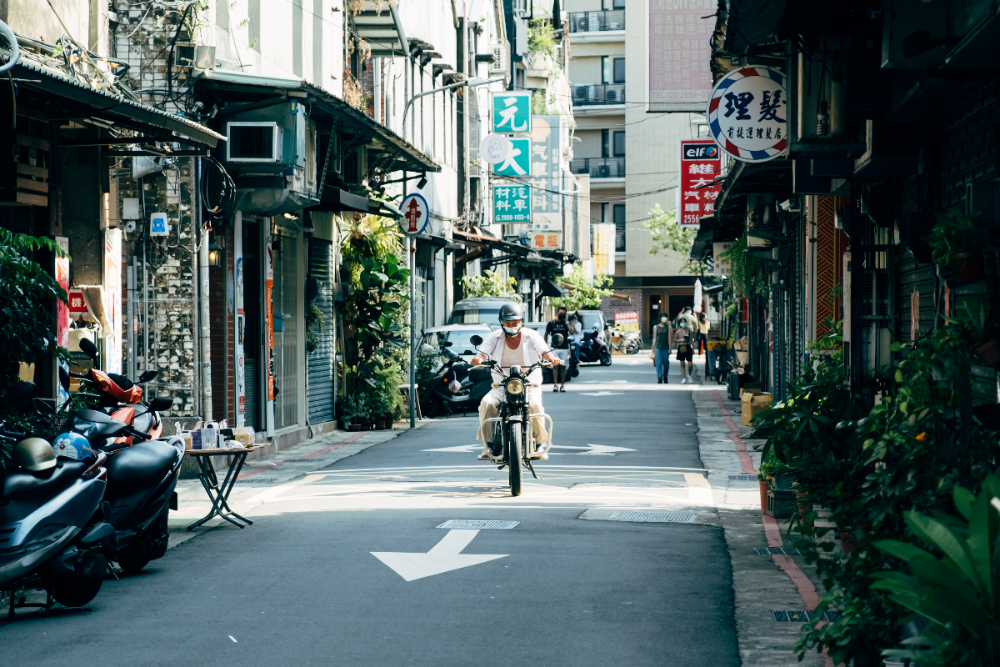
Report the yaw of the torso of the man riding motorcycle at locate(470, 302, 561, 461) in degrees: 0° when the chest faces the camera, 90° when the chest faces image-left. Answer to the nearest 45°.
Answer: approximately 0°

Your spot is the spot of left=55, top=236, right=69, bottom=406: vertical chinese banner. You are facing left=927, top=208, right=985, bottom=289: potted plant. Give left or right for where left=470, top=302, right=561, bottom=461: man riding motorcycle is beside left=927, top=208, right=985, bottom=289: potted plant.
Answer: left

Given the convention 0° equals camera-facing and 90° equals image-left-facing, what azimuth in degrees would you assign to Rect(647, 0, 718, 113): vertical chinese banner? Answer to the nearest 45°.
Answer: approximately 0°

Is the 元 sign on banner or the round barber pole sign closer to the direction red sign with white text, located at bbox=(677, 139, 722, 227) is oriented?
the round barber pole sign

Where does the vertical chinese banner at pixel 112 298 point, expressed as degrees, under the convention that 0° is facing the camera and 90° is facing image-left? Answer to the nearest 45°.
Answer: approximately 315°

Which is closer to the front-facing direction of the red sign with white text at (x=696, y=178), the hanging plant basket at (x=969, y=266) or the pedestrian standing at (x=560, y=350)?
the hanging plant basket

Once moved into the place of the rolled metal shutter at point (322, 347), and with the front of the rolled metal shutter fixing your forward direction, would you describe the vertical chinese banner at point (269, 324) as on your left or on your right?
on your right
